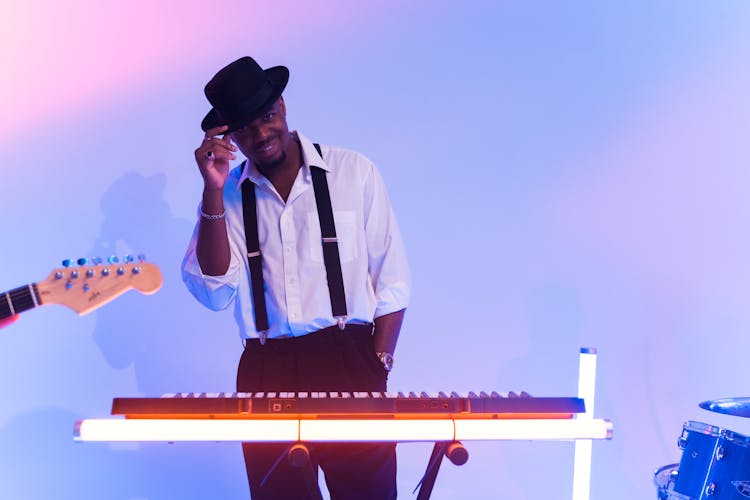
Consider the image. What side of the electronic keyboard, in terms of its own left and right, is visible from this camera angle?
back

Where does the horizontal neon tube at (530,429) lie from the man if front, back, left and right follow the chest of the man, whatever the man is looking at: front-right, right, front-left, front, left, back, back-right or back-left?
front-left

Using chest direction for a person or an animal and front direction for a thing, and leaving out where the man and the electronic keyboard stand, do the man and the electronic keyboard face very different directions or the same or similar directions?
very different directions

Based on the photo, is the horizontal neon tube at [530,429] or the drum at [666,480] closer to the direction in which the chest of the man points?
the horizontal neon tube

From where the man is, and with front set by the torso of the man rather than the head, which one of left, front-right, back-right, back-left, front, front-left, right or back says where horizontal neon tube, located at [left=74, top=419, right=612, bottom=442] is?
front

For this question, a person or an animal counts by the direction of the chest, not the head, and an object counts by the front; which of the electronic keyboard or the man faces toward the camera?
the man

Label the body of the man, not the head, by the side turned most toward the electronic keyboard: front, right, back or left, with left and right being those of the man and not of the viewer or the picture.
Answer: front

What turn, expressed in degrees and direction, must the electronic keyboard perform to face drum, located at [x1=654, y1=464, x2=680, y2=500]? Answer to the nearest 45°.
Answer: approximately 45° to its right

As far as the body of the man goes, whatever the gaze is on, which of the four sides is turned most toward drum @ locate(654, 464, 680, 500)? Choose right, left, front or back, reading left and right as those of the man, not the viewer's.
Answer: left

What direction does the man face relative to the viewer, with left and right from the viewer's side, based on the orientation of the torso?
facing the viewer

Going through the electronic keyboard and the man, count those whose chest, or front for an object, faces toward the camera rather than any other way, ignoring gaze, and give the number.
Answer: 1

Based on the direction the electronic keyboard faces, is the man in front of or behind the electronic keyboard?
in front
